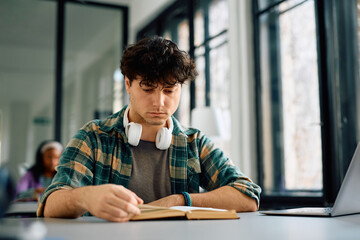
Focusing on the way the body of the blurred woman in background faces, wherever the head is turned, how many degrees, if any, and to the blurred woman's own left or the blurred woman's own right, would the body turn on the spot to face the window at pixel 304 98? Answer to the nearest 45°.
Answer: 0° — they already face it

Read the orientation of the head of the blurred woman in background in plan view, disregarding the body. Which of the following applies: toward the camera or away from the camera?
toward the camera

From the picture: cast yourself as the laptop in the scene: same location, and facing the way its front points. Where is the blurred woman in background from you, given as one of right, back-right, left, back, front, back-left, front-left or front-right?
front

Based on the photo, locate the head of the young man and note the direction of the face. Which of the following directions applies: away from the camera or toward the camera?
toward the camera

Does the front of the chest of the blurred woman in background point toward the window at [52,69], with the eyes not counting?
no

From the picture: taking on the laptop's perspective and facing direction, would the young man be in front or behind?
in front

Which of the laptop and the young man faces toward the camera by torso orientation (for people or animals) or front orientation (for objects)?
the young man

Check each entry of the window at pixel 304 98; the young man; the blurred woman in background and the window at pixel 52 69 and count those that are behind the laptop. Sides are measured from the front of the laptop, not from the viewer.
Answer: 0

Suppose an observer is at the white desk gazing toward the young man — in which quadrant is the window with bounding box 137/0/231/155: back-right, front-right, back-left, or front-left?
front-right

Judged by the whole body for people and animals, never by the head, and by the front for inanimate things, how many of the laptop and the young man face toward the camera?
1

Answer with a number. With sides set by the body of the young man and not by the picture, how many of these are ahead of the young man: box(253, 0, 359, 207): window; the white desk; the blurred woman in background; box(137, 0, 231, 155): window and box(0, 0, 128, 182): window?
1

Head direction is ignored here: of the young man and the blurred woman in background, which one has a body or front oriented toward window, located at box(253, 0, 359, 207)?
the blurred woman in background

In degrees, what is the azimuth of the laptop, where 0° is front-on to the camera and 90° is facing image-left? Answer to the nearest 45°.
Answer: approximately 135°

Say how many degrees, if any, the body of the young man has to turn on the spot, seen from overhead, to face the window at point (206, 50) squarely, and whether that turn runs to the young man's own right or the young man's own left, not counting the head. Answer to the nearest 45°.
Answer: approximately 180°

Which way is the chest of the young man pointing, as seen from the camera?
toward the camera

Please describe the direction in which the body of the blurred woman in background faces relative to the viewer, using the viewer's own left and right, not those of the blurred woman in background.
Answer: facing the viewer and to the right of the viewer

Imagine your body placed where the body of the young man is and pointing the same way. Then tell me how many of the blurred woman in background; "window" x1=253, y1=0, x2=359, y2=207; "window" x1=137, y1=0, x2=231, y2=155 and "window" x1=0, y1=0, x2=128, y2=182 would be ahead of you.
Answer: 0

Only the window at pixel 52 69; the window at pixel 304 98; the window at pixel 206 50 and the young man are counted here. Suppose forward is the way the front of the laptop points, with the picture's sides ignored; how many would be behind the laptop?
0

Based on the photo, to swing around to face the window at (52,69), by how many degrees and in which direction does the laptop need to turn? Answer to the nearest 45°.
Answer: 0° — it already faces it
